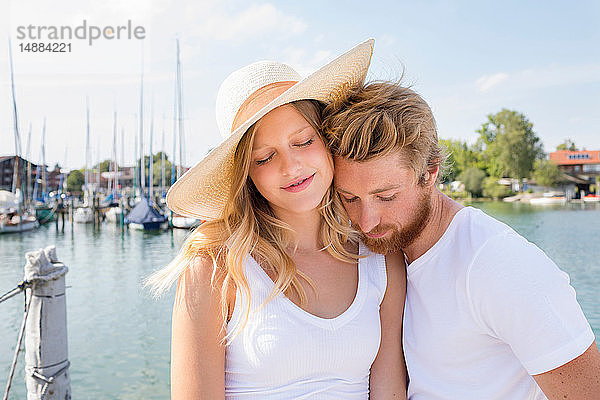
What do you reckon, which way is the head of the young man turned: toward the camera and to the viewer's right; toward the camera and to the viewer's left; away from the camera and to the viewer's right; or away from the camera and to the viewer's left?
toward the camera and to the viewer's left

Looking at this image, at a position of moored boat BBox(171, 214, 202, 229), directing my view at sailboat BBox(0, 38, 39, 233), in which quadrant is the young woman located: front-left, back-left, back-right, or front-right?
back-left

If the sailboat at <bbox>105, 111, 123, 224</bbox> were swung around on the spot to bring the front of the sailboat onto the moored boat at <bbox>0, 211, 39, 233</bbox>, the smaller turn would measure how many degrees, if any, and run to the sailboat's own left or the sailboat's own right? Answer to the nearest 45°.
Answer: approximately 45° to the sailboat's own right

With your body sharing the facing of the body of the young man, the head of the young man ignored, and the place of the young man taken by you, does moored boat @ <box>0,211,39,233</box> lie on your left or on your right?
on your right
